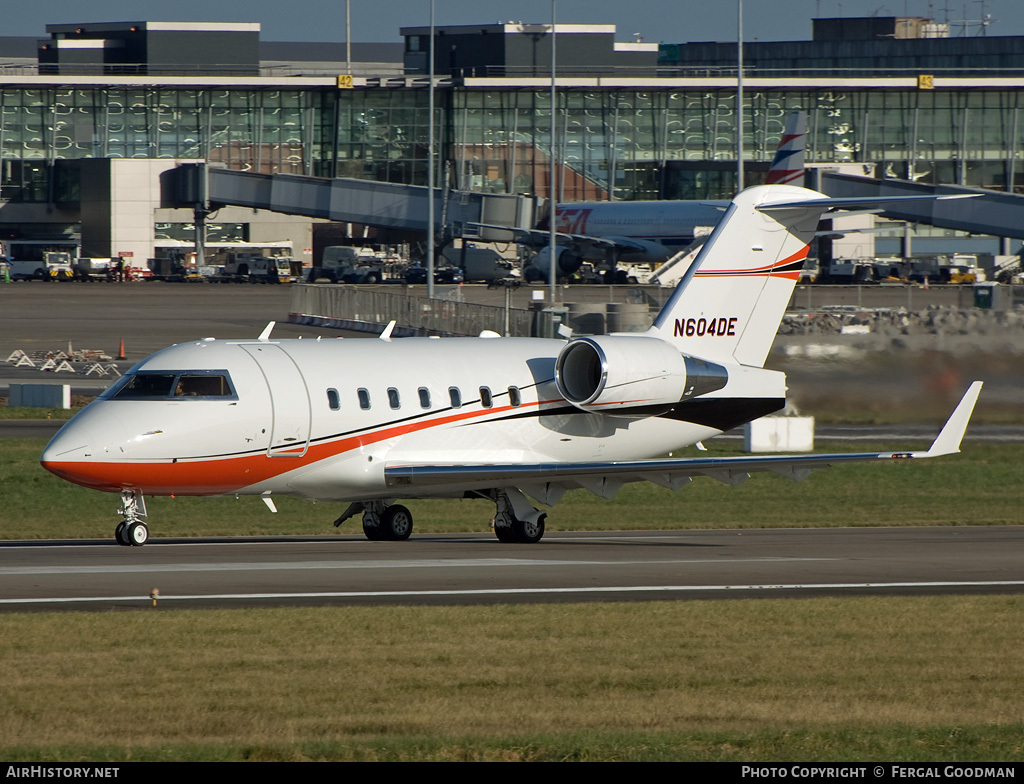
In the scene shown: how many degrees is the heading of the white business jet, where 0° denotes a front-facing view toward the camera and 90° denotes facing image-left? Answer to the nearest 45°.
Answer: approximately 45°
